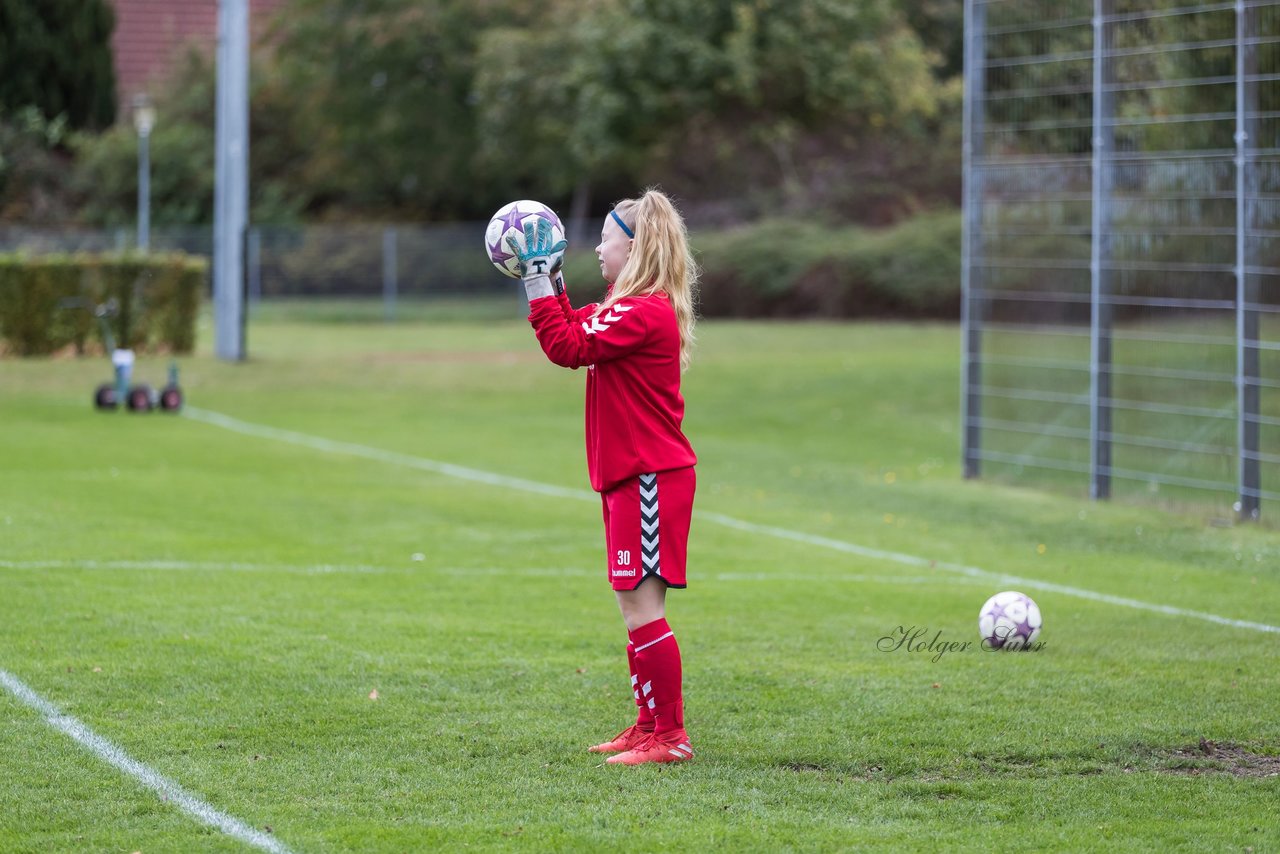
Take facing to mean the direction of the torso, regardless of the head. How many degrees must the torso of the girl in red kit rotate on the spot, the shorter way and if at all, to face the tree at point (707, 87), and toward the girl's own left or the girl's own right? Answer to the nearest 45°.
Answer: approximately 90° to the girl's own right

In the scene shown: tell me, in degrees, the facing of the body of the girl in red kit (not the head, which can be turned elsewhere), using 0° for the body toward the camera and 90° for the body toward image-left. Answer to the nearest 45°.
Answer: approximately 90°

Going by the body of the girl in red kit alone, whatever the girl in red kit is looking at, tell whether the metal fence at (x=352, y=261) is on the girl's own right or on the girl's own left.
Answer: on the girl's own right

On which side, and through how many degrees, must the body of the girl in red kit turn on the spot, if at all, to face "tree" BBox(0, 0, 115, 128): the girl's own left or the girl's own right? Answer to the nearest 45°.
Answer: approximately 90° to the girl's own right

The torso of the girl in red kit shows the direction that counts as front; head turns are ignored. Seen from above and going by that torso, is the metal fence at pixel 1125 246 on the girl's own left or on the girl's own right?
on the girl's own right
